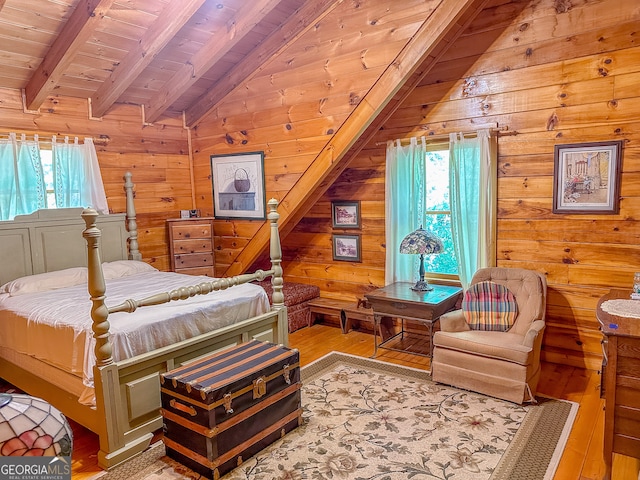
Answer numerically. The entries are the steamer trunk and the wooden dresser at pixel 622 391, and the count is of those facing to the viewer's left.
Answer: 1

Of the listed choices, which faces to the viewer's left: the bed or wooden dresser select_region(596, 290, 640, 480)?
the wooden dresser

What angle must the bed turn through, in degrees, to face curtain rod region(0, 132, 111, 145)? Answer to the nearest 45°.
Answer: approximately 135° to its left

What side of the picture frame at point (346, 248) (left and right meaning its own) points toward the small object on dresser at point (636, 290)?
left

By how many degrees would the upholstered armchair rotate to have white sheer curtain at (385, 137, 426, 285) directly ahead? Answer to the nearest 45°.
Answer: approximately 90° to its right

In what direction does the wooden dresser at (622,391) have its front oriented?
to the viewer's left

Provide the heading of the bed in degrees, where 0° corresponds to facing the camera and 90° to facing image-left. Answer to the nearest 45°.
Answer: approximately 315°

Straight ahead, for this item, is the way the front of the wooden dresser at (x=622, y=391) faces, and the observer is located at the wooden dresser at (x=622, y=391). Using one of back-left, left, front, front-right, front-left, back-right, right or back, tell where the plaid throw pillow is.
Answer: front-right

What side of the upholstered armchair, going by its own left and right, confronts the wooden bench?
right

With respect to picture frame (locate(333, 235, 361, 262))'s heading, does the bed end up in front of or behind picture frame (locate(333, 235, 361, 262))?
in front

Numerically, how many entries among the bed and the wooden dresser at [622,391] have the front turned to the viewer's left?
1
